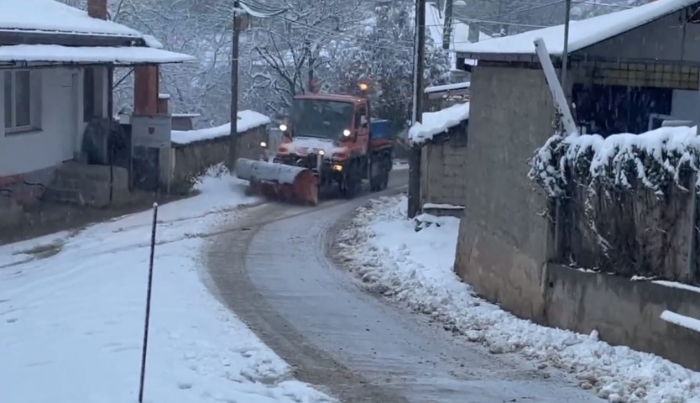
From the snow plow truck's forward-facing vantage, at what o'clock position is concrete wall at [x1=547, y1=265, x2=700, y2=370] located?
The concrete wall is roughly at 10 o'clock from the snow plow truck.

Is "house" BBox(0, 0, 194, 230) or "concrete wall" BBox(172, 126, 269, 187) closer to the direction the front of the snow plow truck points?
the house

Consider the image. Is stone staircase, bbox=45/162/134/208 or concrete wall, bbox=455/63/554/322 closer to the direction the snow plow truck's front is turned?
the stone staircase

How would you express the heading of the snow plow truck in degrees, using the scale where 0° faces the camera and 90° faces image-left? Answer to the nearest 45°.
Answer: approximately 45°

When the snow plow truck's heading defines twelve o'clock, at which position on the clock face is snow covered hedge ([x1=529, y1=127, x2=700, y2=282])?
The snow covered hedge is roughly at 10 o'clock from the snow plow truck.

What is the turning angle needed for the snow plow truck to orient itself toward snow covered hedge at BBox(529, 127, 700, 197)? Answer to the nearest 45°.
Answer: approximately 45° to its left

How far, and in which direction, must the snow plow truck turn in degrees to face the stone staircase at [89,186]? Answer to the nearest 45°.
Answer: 0° — it already faces it

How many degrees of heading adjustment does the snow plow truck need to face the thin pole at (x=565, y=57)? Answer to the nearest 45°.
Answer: approximately 45° to its left
